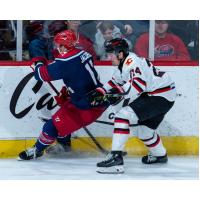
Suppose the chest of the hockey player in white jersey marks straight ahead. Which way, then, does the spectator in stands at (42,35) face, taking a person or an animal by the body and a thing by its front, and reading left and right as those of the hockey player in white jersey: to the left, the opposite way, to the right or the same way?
to the left

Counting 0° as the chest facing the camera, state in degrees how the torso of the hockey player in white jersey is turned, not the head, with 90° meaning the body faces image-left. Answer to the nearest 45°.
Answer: approximately 90°

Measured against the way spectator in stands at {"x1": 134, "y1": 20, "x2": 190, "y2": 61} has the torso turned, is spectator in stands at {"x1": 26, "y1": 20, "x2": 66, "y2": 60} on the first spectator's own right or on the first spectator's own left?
on the first spectator's own right

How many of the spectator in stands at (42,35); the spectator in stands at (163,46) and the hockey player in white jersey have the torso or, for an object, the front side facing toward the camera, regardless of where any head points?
2

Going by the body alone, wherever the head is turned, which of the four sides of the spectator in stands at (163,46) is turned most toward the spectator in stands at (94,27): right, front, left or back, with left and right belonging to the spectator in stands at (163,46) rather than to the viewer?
right

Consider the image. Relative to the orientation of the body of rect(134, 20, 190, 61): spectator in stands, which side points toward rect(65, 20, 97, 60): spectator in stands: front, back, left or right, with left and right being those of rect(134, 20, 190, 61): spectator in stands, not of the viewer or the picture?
right

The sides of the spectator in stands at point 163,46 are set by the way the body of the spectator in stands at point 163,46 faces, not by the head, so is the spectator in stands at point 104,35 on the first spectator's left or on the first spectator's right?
on the first spectator's right
